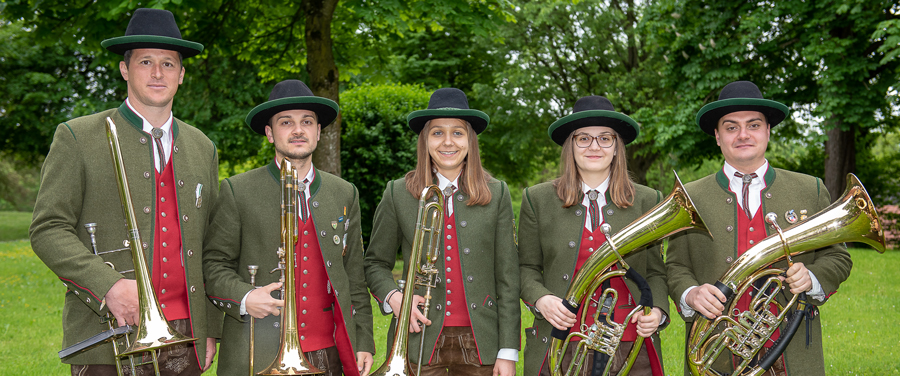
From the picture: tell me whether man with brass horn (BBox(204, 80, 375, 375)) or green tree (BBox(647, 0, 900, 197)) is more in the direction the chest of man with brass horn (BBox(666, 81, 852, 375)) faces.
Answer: the man with brass horn

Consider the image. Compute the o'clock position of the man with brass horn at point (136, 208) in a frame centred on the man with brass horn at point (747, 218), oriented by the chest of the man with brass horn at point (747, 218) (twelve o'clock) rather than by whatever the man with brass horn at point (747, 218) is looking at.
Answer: the man with brass horn at point (136, 208) is roughly at 2 o'clock from the man with brass horn at point (747, 218).

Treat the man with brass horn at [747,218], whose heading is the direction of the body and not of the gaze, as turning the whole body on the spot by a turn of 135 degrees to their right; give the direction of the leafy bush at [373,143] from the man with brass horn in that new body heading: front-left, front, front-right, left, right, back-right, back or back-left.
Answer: front

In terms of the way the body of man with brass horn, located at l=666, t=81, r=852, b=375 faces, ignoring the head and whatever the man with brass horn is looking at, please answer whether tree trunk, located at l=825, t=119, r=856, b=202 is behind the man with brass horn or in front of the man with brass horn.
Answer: behind

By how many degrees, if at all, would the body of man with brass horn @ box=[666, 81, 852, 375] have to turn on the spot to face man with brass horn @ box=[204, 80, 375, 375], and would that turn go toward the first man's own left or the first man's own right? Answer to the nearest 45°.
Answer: approximately 45° to the first man's own right

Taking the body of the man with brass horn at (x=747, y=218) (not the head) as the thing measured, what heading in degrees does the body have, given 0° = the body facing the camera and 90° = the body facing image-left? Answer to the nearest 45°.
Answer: approximately 0°
